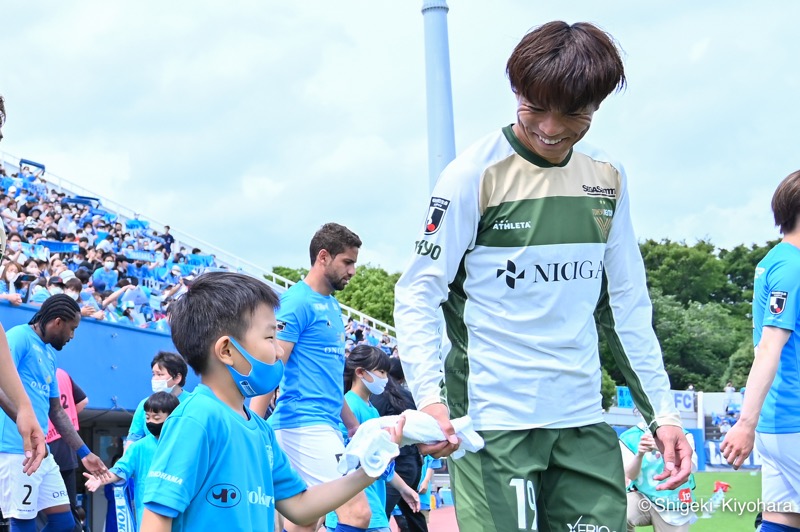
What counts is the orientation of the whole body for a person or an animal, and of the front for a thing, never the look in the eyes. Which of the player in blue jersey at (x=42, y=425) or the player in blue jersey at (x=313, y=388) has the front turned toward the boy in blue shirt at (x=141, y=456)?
the player in blue jersey at (x=42, y=425)

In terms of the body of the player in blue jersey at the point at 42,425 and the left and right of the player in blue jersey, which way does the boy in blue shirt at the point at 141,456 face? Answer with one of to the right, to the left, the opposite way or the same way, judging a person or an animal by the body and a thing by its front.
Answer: to the right

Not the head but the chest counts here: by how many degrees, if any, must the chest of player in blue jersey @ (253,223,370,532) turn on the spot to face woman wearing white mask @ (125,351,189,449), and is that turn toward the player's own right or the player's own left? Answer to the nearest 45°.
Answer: approximately 180°

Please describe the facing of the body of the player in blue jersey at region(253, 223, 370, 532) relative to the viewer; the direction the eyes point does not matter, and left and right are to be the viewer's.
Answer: facing the viewer and to the right of the viewer

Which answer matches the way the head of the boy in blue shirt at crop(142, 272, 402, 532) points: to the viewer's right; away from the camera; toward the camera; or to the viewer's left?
to the viewer's right

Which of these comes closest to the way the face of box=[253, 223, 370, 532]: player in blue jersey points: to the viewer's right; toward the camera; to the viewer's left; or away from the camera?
to the viewer's right

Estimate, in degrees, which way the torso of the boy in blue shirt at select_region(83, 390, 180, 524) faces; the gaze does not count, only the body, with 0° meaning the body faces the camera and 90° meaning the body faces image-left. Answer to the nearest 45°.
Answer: approximately 45°

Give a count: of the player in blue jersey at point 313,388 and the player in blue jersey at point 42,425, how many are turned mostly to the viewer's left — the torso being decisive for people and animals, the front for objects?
0

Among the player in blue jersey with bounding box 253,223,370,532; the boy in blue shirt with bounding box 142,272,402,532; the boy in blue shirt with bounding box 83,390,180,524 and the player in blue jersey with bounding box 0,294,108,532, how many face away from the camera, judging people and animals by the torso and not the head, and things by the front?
0

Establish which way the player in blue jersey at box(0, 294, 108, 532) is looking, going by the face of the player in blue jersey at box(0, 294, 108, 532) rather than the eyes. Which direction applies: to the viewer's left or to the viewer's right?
to the viewer's right

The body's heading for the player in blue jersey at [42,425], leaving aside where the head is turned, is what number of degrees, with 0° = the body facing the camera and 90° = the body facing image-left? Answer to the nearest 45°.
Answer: approximately 315°

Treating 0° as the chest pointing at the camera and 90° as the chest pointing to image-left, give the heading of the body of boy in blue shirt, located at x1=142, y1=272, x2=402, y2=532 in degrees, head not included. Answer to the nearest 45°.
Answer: approximately 315°
